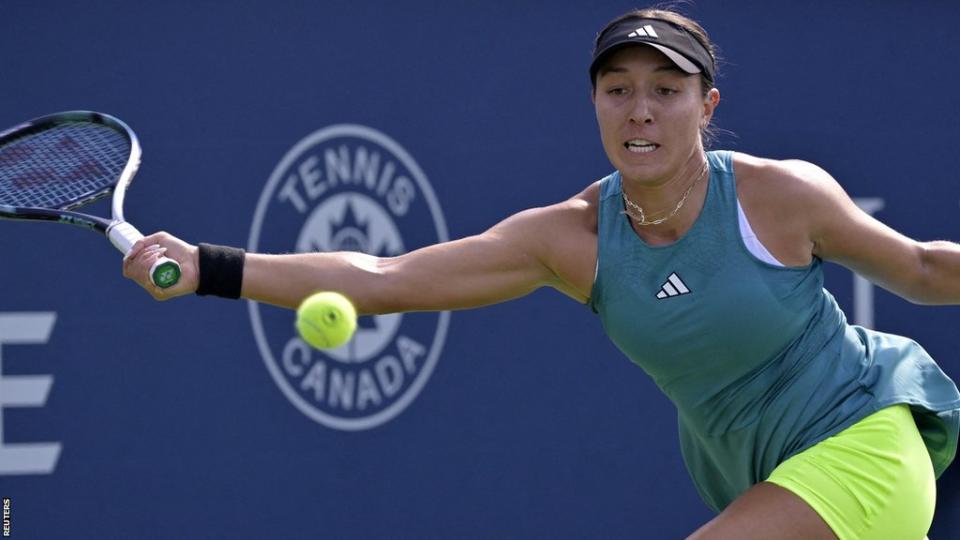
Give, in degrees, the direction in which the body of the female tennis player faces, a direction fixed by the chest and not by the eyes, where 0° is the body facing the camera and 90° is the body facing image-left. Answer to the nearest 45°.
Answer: approximately 45°
